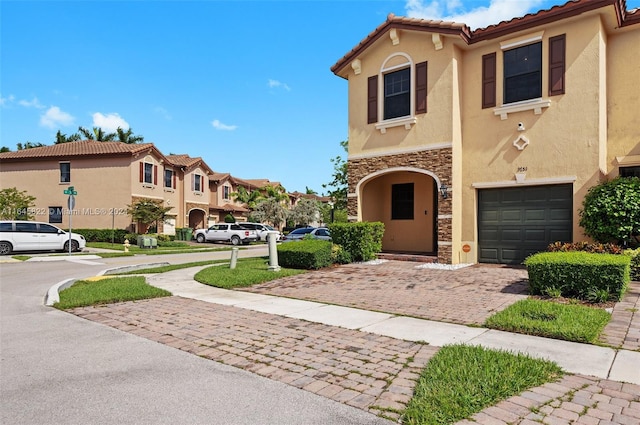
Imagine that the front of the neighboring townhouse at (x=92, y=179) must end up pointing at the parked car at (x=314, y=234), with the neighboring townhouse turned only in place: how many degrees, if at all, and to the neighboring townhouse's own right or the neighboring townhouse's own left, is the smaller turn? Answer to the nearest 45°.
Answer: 0° — it already faces it

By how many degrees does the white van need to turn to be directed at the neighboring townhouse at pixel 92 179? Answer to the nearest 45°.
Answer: approximately 90° to its left

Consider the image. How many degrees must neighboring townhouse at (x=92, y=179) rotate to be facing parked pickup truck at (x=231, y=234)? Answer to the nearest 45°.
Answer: approximately 45° to its left

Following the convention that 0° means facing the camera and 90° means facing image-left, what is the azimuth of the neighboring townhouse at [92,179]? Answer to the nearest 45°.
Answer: approximately 315°

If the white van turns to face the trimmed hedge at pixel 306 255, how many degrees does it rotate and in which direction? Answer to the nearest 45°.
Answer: approximately 45° to its right

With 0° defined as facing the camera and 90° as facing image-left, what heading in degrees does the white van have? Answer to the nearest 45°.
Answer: approximately 270°

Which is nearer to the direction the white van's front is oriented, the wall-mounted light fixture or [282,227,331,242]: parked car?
the parked car

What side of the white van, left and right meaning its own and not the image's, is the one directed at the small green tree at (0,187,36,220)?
left

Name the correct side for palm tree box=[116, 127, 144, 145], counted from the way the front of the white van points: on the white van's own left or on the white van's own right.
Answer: on the white van's own left

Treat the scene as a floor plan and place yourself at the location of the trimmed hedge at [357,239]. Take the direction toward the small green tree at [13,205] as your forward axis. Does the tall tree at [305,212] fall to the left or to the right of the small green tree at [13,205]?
right

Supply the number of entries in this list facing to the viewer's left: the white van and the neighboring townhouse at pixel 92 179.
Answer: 0
